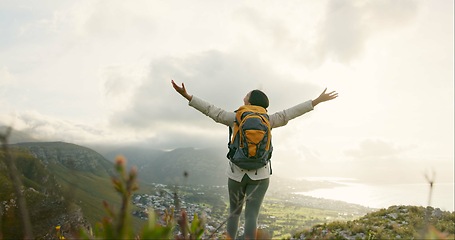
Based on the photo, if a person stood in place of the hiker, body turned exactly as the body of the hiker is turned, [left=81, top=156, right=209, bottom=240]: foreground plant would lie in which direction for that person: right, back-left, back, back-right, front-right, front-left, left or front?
back

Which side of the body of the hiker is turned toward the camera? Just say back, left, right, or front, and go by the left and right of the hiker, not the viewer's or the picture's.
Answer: back
